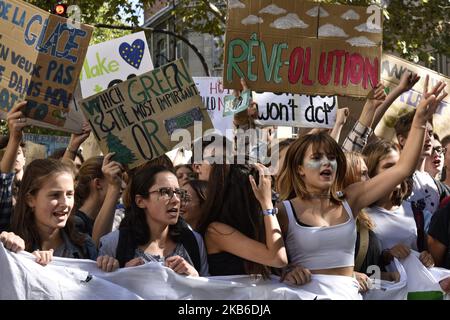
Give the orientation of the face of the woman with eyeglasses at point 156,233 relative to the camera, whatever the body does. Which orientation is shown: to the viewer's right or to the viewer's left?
to the viewer's right

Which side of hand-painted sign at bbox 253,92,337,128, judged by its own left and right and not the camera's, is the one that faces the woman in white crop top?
front

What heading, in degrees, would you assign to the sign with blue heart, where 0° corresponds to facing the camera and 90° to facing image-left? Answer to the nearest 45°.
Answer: approximately 0°

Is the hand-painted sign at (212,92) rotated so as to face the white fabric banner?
yes
